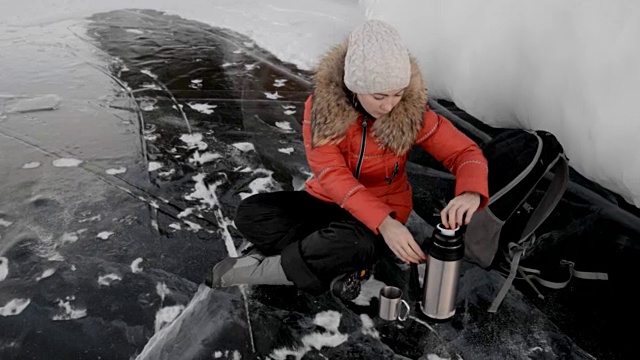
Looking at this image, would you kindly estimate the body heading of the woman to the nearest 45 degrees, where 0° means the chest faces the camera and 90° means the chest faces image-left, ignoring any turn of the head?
approximately 0°

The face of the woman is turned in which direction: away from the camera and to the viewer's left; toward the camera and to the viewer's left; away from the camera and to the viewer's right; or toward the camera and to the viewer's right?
toward the camera and to the viewer's right

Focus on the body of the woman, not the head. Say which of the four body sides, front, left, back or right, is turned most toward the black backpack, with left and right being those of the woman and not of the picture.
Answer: left
